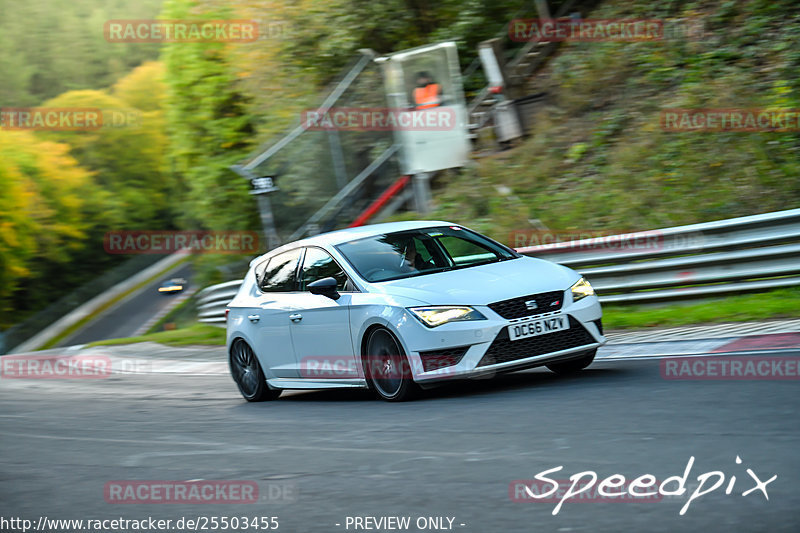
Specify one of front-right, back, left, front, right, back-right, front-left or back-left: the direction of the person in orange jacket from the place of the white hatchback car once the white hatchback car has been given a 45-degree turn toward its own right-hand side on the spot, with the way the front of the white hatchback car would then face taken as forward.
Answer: back
